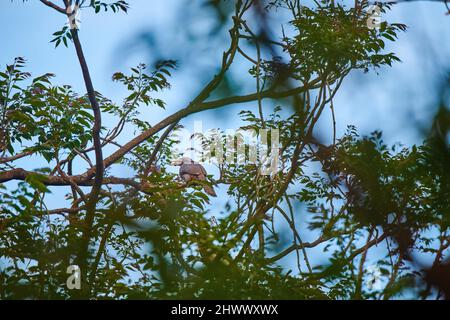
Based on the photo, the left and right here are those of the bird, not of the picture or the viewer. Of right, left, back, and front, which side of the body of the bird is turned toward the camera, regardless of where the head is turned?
left
